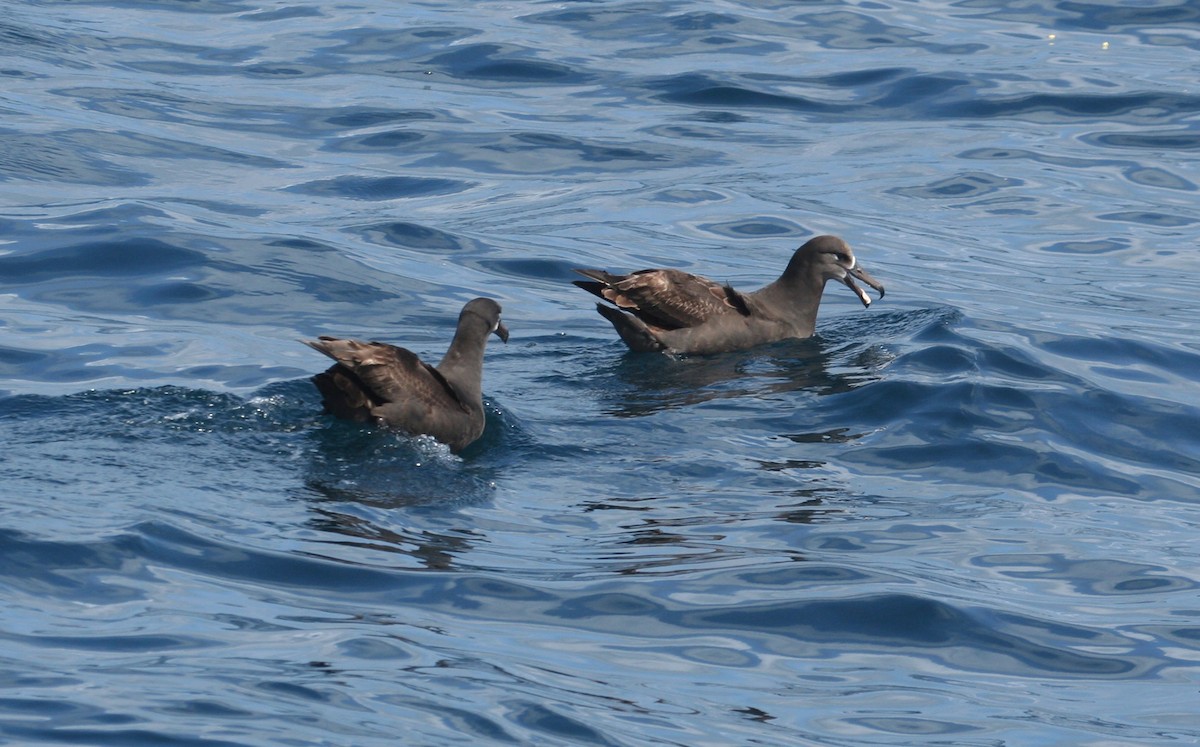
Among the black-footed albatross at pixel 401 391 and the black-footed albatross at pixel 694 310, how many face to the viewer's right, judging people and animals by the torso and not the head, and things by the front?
2

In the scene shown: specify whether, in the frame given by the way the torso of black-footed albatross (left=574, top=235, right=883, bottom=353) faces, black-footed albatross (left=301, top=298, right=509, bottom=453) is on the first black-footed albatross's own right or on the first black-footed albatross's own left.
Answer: on the first black-footed albatross's own right

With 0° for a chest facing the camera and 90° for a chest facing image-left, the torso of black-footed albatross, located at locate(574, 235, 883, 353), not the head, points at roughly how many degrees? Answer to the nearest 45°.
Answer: approximately 270°

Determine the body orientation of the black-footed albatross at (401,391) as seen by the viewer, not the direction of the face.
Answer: to the viewer's right

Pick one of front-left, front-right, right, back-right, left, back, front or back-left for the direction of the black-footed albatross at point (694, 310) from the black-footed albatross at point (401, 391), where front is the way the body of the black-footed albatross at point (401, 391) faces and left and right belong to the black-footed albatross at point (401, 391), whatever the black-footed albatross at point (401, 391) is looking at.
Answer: front-left
